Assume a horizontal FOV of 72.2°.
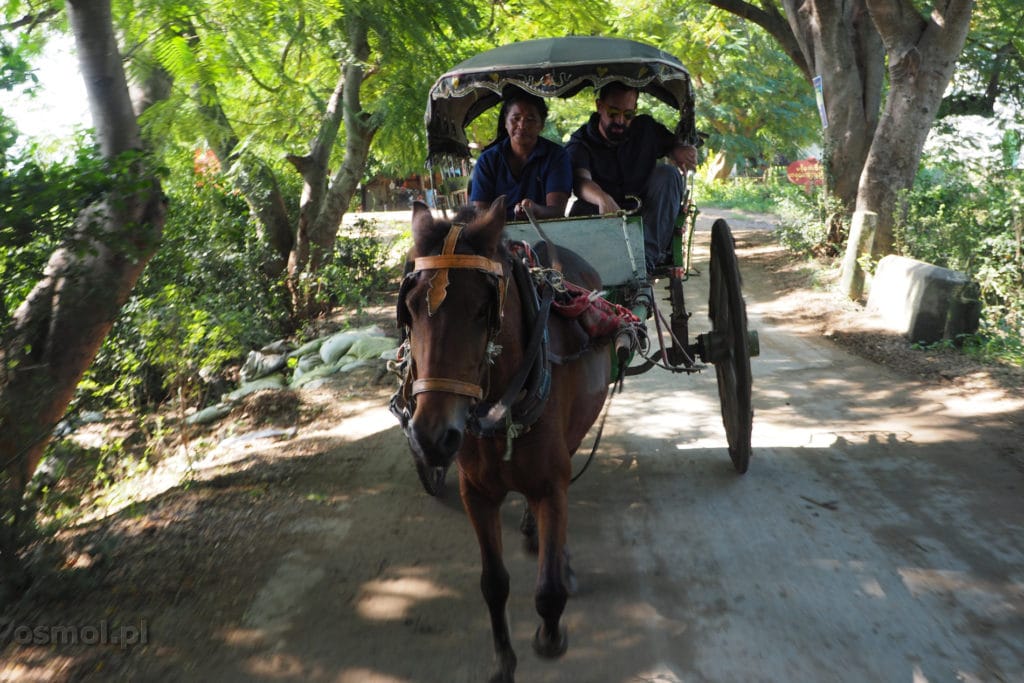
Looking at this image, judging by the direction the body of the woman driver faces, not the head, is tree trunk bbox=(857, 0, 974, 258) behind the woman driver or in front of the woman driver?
behind

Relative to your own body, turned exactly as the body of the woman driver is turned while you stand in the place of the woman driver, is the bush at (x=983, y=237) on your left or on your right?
on your left

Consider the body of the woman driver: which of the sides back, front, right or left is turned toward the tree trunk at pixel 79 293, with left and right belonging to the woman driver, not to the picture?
right

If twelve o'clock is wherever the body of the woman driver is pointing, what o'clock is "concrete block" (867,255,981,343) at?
The concrete block is roughly at 8 o'clock from the woman driver.

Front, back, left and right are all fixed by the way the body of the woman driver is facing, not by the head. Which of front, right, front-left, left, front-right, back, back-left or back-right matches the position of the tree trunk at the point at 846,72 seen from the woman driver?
back-left

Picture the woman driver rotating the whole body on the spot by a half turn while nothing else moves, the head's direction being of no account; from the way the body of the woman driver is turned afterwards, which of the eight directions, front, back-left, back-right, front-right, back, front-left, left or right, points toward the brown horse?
back

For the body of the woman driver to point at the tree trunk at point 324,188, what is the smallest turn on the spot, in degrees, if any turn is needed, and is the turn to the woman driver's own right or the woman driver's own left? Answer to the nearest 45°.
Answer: approximately 135° to the woman driver's own right

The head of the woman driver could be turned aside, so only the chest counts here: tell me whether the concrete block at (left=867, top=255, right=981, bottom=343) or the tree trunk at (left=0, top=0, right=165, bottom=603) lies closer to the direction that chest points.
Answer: the tree trunk

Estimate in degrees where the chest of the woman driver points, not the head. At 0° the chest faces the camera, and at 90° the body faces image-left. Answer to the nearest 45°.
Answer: approximately 0°
